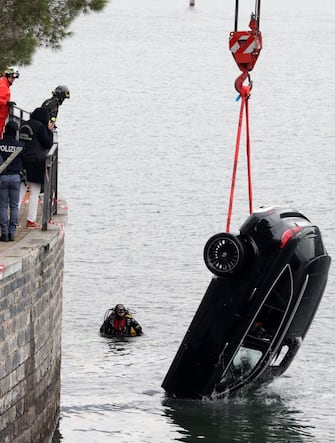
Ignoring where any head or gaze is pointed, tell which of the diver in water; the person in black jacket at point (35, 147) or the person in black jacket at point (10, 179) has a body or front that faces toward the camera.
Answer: the diver in water

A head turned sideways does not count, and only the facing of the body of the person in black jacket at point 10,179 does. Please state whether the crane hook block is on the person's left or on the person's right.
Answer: on the person's right

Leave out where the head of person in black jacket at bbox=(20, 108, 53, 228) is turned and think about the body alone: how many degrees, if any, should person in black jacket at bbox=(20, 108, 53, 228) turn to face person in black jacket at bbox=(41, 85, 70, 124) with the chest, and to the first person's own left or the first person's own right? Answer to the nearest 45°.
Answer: approximately 45° to the first person's own left

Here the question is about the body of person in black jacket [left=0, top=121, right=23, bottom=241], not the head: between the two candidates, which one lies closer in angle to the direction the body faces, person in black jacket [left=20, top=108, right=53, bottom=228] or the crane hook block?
the person in black jacket

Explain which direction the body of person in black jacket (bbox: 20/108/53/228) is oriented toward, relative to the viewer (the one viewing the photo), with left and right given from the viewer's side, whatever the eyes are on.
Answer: facing away from the viewer and to the right of the viewer

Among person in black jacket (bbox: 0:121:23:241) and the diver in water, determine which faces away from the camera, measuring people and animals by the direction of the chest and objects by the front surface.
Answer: the person in black jacket

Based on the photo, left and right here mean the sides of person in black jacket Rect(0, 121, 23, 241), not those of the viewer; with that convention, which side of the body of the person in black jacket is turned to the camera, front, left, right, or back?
back

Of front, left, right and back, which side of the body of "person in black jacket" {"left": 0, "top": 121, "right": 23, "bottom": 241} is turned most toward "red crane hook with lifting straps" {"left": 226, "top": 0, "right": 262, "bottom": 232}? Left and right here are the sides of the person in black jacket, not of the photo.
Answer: right

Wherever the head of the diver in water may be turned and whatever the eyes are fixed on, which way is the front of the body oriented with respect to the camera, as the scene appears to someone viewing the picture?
toward the camera

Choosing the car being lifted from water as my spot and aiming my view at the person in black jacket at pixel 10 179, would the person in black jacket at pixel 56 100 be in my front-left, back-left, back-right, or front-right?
front-right

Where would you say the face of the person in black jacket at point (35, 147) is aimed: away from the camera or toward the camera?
away from the camera

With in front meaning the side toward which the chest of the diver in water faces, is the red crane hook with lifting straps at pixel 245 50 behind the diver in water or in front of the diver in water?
in front
